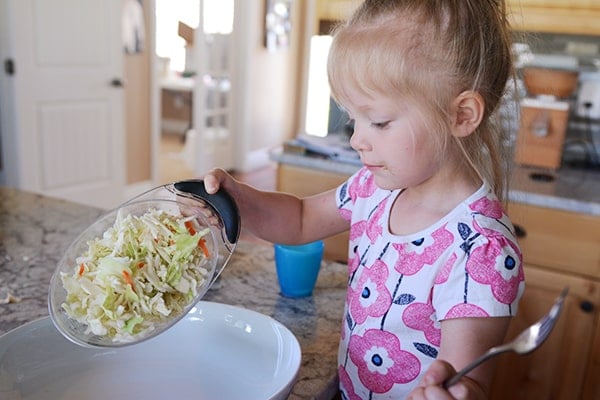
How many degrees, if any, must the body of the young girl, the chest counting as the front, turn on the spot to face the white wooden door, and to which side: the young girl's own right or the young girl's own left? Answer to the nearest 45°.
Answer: approximately 90° to the young girl's own right

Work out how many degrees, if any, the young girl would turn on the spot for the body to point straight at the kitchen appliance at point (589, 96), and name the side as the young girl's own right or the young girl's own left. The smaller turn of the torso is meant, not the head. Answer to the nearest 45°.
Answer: approximately 180°

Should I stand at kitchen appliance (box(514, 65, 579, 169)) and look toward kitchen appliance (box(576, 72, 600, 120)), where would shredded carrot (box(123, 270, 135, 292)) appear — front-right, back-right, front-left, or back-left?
back-right

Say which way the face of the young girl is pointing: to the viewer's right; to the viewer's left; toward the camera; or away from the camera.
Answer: to the viewer's left
